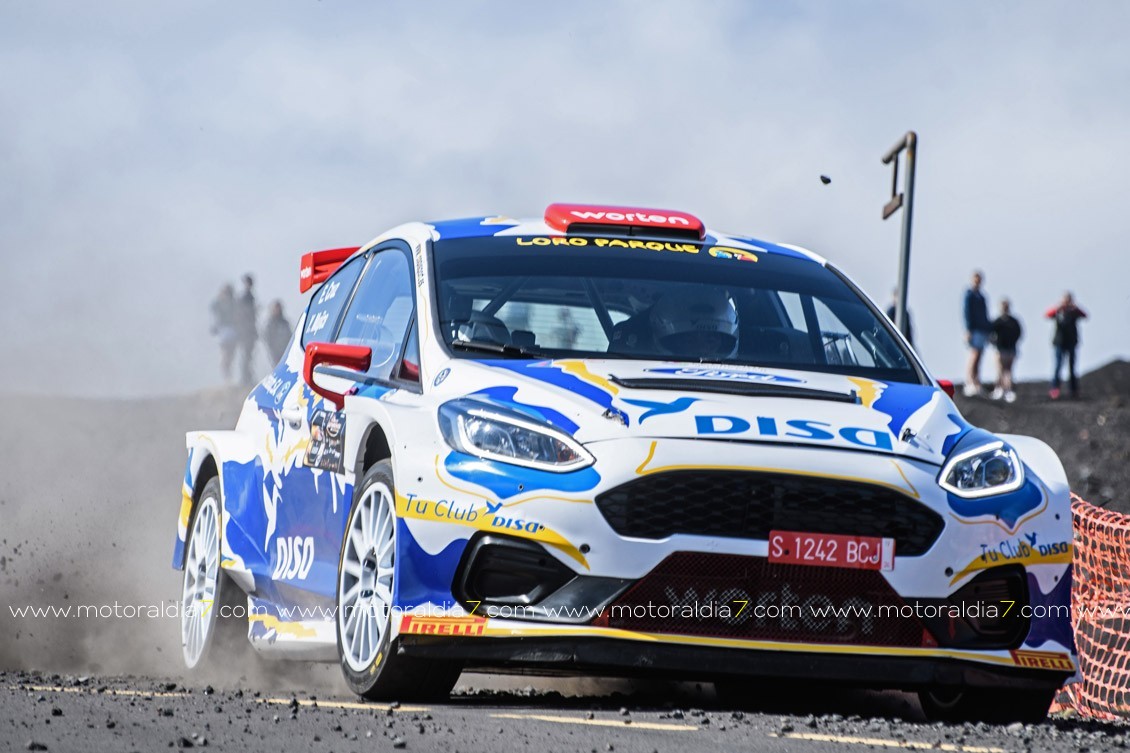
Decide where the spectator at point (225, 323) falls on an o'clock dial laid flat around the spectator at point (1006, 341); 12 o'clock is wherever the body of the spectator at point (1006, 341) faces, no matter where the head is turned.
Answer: the spectator at point (225, 323) is roughly at 2 o'clock from the spectator at point (1006, 341).

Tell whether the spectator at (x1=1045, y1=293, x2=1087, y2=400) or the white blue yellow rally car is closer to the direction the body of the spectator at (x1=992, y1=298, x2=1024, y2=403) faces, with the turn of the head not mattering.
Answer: the white blue yellow rally car

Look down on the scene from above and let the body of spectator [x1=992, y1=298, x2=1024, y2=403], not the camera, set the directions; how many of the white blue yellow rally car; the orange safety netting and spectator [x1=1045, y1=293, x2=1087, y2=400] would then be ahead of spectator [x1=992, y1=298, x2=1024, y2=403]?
2
